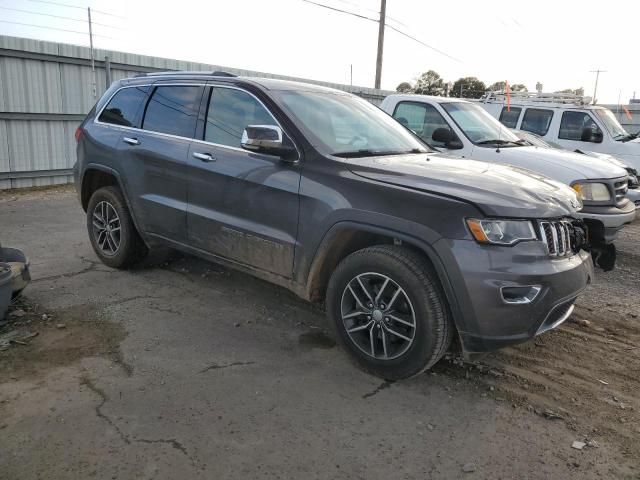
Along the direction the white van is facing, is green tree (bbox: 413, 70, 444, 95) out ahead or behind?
behind

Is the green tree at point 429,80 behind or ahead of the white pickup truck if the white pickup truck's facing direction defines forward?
behind

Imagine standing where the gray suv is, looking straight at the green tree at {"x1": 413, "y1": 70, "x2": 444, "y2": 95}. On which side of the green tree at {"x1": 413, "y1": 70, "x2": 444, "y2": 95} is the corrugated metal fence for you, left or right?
left

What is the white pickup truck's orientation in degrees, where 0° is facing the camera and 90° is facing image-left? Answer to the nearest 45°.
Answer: approximately 315°

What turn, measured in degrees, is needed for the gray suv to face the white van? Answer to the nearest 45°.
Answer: approximately 90° to its left

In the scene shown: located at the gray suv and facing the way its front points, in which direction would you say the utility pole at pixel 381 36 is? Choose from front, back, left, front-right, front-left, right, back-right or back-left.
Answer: back-left

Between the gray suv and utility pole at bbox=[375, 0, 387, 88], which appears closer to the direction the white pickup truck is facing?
the gray suv

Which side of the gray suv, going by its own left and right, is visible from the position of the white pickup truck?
left
